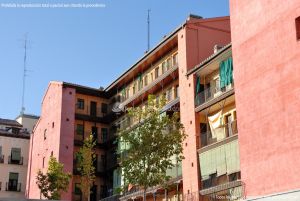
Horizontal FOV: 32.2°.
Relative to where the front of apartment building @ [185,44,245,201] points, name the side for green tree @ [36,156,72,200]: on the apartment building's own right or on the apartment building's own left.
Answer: on the apartment building's own right

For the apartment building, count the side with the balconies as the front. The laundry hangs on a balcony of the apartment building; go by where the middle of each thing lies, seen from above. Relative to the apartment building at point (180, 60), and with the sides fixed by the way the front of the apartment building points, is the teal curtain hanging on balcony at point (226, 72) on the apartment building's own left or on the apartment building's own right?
on the apartment building's own left
